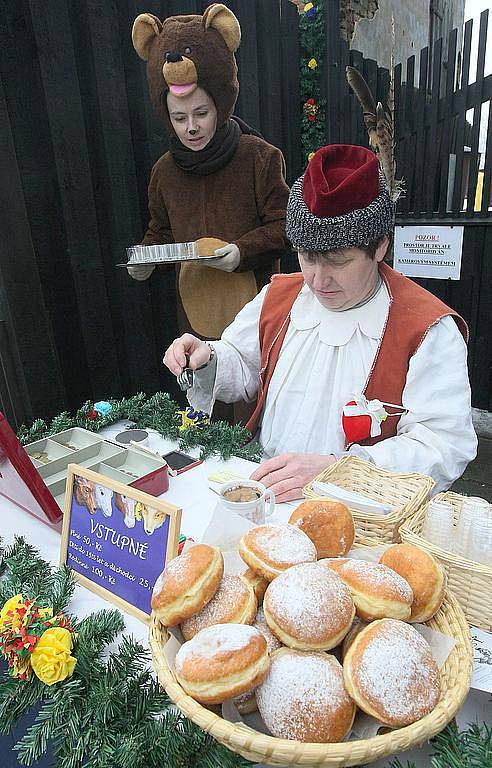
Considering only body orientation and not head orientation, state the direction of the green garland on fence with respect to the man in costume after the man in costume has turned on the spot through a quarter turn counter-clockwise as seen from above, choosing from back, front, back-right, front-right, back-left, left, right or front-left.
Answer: back-left

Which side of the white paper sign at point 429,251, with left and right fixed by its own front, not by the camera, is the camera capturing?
front

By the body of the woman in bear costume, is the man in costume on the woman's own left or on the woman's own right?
on the woman's own left

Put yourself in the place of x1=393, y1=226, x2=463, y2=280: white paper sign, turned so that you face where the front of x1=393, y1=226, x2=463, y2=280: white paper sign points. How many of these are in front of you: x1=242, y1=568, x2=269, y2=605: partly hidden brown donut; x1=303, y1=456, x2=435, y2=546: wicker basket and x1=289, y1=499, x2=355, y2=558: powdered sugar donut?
3

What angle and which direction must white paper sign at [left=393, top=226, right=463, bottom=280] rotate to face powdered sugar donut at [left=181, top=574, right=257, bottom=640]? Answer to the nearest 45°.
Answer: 0° — it already faces it

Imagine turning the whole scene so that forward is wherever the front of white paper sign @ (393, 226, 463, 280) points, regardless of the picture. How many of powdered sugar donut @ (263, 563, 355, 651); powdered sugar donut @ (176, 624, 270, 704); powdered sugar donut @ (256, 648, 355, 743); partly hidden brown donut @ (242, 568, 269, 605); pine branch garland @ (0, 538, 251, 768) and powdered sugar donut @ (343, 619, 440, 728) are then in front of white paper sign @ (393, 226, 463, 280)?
6

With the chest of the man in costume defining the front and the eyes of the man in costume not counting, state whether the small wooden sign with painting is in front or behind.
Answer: in front

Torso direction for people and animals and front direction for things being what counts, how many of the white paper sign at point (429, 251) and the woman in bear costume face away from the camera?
0

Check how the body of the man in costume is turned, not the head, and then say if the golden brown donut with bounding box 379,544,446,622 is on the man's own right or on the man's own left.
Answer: on the man's own left

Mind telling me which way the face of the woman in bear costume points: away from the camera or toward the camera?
toward the camera

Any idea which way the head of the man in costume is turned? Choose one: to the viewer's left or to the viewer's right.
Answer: to the viewer's left

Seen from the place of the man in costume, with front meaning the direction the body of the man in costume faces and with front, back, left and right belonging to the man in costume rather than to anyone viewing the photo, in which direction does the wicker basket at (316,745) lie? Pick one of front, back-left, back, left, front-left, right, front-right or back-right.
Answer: front-left

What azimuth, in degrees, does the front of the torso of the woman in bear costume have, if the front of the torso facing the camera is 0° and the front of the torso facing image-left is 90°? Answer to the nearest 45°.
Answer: approximately 45°

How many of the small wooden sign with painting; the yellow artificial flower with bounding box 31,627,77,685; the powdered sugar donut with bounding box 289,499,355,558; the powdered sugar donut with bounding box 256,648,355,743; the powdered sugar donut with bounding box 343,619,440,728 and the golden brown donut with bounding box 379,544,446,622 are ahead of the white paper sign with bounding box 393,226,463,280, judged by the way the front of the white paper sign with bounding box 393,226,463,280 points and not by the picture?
6

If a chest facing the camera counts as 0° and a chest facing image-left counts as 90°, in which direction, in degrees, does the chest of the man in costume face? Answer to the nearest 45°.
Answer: approximately 45°

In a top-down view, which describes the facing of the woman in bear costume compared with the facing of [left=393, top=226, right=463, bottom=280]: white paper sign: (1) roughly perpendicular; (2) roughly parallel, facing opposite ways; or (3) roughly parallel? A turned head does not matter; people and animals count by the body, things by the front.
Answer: roughly parallel

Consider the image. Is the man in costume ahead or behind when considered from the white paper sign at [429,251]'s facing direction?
ahead

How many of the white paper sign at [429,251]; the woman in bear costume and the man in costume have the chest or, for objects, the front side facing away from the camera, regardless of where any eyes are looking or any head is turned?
0
